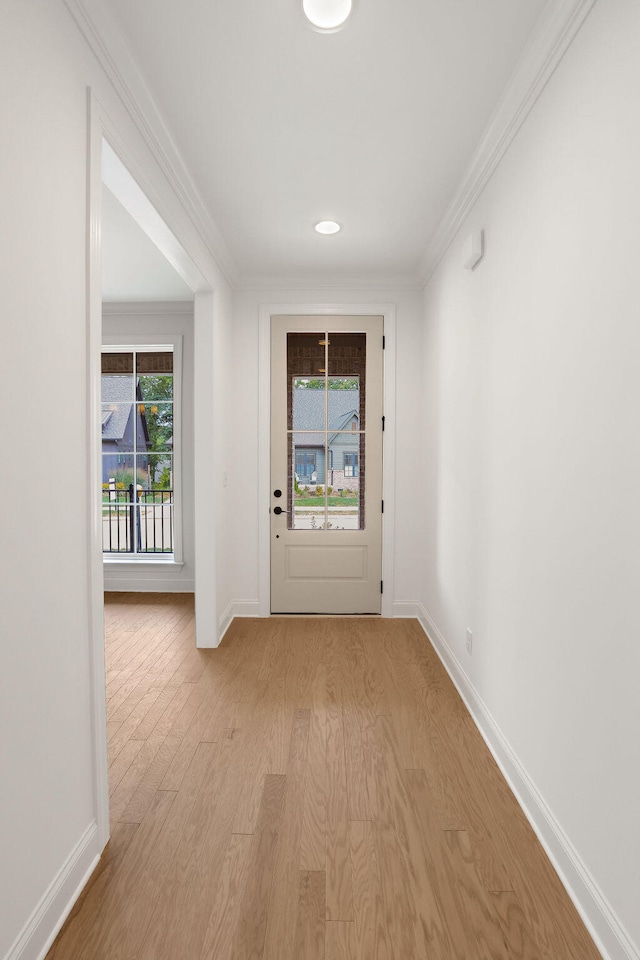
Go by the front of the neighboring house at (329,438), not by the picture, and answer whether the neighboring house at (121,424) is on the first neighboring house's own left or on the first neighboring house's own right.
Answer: on the first neighboring house's own right

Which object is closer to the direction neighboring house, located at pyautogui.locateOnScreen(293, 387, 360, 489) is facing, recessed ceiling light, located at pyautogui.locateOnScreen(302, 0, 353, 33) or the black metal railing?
the recessed ceiling light

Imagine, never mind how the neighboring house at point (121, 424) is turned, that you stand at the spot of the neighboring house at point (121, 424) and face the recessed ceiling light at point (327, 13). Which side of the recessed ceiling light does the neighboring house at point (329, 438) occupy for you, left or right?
left

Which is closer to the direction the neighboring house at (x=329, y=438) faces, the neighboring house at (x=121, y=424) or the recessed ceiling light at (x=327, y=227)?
the recessed ceiling light

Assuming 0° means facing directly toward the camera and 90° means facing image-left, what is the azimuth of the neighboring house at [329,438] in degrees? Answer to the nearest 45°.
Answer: approximately 0°

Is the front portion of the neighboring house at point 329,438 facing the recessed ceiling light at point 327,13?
yes

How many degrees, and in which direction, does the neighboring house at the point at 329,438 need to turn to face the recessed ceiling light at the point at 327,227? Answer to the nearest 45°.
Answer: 0° — it already faces it

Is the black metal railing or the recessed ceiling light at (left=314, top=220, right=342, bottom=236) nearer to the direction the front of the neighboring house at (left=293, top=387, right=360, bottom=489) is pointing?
the recessed ceiling light
